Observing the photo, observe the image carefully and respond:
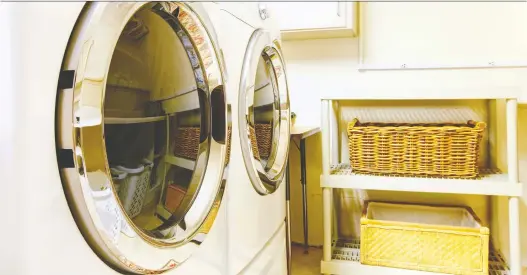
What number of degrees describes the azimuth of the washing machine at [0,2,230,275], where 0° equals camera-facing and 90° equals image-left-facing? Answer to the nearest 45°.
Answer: approximately 315°

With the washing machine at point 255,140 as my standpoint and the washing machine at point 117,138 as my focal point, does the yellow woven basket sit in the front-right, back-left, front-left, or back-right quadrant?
back-left

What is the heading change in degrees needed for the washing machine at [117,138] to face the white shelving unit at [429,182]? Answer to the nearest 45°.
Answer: approximately 90° to its left

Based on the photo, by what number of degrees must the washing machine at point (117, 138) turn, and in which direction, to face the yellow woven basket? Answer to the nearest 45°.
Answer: approximately 90° to its left

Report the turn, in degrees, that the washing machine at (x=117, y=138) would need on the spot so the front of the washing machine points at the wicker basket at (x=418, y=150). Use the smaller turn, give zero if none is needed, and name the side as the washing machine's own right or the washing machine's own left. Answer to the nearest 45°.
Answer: approximately 90° to the washing machine's own left

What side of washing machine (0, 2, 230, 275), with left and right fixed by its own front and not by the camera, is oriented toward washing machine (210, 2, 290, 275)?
left
